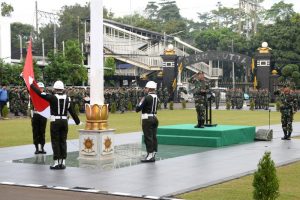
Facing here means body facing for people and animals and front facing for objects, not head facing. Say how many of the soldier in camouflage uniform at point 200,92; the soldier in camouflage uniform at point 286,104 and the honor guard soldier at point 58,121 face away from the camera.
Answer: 1

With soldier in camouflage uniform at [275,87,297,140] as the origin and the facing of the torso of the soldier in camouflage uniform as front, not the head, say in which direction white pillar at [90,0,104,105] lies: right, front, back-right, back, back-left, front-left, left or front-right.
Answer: front

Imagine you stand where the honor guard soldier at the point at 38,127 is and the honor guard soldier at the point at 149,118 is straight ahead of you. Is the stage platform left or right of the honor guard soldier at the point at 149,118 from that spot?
left

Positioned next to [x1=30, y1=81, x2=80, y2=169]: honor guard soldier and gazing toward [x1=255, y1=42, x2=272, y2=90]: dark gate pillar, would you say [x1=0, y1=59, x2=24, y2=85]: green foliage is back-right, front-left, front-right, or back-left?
front-left

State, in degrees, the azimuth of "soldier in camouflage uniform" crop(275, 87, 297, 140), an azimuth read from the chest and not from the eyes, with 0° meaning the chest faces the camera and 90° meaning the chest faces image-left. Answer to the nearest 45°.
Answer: approximately 45°

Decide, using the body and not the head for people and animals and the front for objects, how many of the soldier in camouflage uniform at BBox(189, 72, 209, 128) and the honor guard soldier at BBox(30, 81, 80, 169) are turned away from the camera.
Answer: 1

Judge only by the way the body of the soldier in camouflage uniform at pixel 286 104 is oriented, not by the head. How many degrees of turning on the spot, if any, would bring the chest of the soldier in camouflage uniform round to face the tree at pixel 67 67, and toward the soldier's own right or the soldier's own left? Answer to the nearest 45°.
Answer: approximately 90° to the soldier's own right
